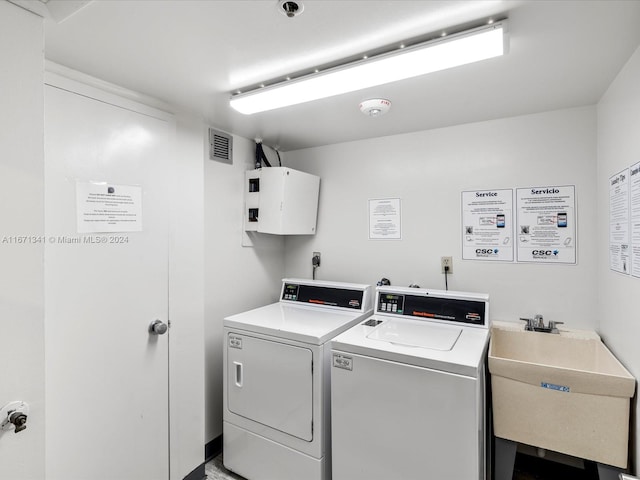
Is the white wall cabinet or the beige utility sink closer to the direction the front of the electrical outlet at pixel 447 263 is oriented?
the beige utility sink

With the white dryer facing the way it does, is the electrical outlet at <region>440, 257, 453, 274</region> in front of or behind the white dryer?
behind

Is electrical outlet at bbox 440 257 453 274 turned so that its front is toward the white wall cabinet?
no

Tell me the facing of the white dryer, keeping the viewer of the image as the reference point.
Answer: facing the viewer and to the left of the viewer

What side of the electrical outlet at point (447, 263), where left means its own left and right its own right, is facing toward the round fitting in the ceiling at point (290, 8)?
front

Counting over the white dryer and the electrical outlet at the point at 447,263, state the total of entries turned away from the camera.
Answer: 0

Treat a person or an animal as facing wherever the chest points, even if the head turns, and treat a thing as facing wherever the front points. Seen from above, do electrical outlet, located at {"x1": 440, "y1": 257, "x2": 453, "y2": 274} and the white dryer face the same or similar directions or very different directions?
same or similar directions

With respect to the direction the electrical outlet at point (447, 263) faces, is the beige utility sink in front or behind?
in front

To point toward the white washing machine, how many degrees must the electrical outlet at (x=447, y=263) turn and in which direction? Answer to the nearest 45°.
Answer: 0° — it already faces it

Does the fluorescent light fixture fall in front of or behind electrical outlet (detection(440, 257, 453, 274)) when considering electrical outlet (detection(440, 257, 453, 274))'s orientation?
in front

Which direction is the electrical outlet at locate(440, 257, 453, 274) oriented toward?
toward the camera
